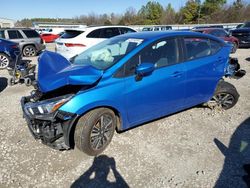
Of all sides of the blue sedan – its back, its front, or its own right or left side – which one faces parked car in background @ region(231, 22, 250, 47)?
back

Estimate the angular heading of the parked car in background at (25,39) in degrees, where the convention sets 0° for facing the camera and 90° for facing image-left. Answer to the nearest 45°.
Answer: approximately 90°

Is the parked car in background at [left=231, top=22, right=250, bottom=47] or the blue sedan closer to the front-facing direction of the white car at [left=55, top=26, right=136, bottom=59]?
the parked car in background

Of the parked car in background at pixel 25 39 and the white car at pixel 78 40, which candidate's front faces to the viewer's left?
the parked car in background

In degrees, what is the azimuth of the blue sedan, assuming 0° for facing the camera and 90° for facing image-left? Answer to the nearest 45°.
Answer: approximately 45°

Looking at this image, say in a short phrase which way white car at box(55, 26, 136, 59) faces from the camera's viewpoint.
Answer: facing away from the viewer and to the right of the viewer
